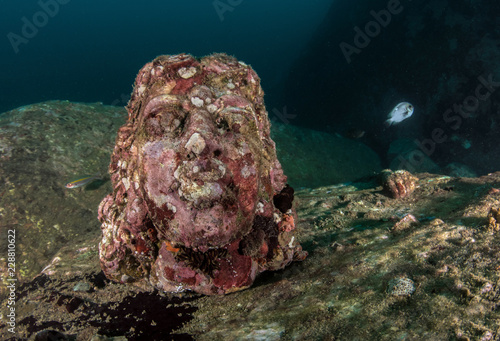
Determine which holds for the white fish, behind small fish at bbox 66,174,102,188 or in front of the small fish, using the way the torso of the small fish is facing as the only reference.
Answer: behind

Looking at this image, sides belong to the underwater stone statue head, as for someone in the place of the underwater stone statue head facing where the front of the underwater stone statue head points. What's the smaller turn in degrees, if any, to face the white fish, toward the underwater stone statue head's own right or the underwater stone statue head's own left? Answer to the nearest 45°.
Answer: approximately 135° to the underwater stone statue head's own left

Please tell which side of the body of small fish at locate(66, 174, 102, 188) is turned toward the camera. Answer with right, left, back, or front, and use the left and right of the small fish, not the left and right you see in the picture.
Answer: left

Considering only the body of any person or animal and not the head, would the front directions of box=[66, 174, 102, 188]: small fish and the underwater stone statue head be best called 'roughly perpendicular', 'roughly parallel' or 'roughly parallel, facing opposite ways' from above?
roughly perpendicular

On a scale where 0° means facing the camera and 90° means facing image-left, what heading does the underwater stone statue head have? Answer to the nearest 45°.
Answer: approximately 0°
